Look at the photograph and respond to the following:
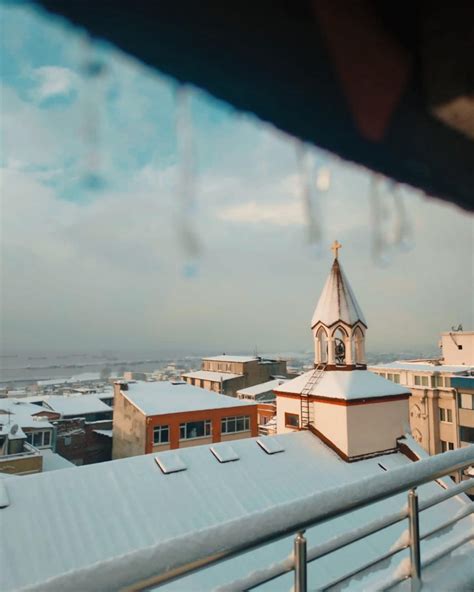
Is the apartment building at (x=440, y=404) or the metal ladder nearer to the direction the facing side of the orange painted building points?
the metal ladder

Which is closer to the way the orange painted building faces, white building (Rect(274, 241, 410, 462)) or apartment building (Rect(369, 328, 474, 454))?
the white building

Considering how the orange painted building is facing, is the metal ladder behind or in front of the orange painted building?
in front

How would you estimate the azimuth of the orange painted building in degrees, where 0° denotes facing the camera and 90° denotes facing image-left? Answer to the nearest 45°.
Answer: approximately 315°

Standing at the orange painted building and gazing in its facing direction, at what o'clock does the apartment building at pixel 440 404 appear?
The apartment building is roughly at 10 o'clock from the orange painted building.

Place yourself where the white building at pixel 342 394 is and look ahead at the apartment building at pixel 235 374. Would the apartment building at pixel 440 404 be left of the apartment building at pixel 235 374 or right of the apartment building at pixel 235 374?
right

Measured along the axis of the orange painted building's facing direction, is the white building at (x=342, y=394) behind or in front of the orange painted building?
in front

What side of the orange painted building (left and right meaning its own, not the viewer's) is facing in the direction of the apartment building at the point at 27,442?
right
